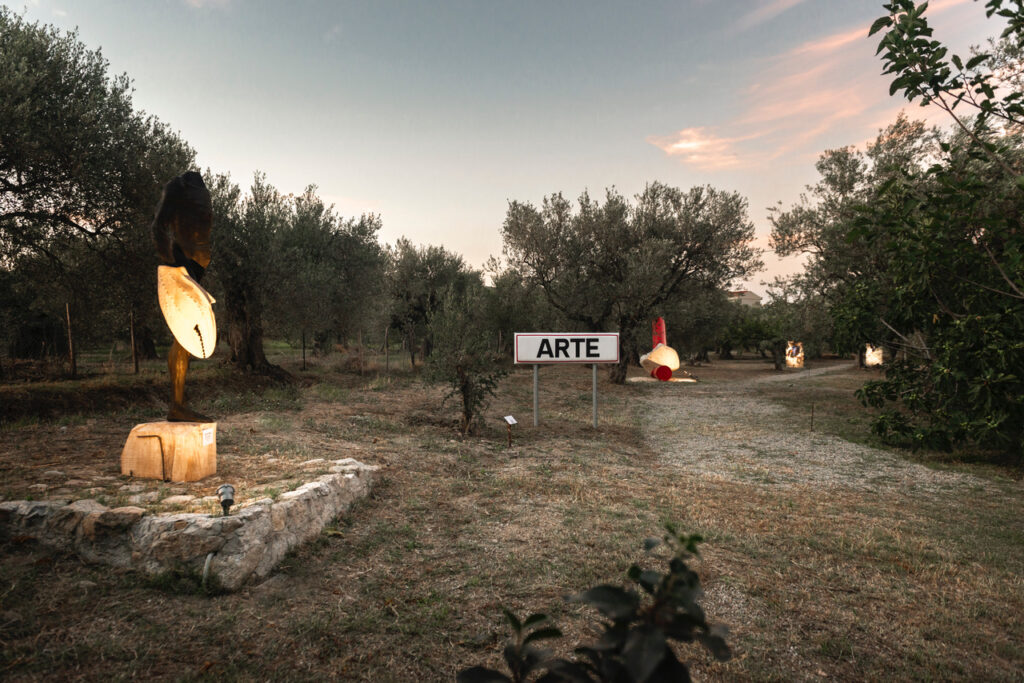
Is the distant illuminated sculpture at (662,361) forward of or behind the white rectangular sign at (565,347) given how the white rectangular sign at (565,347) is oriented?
behind

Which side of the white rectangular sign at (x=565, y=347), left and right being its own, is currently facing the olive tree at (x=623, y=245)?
back

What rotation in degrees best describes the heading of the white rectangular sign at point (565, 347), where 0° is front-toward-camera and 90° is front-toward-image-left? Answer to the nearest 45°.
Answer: approximately 0°

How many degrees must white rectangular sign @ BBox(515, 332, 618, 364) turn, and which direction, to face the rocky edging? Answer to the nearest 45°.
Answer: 0° — it already faces it

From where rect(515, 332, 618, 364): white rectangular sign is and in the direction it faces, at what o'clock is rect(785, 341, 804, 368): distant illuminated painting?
The distant illuminated painting is roughly at 7 o'clock from the white rectangular sign.

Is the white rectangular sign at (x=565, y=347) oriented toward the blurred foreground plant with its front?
yes

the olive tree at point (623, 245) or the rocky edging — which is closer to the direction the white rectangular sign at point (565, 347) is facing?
the rocky edging
